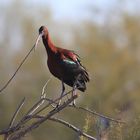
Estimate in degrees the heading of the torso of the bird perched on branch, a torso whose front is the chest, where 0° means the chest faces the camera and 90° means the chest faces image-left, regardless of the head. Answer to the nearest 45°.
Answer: approximately 90°
